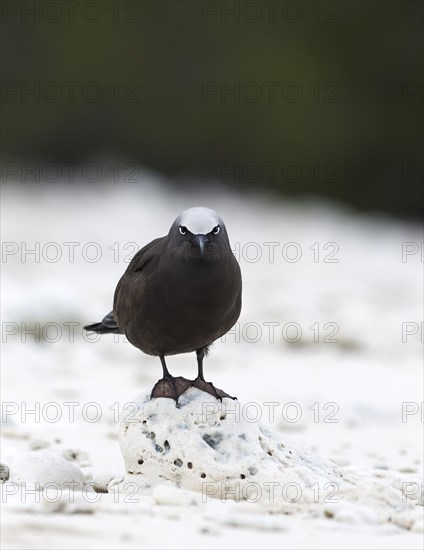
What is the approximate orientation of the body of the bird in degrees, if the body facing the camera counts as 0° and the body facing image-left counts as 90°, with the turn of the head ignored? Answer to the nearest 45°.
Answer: approximately 315°
